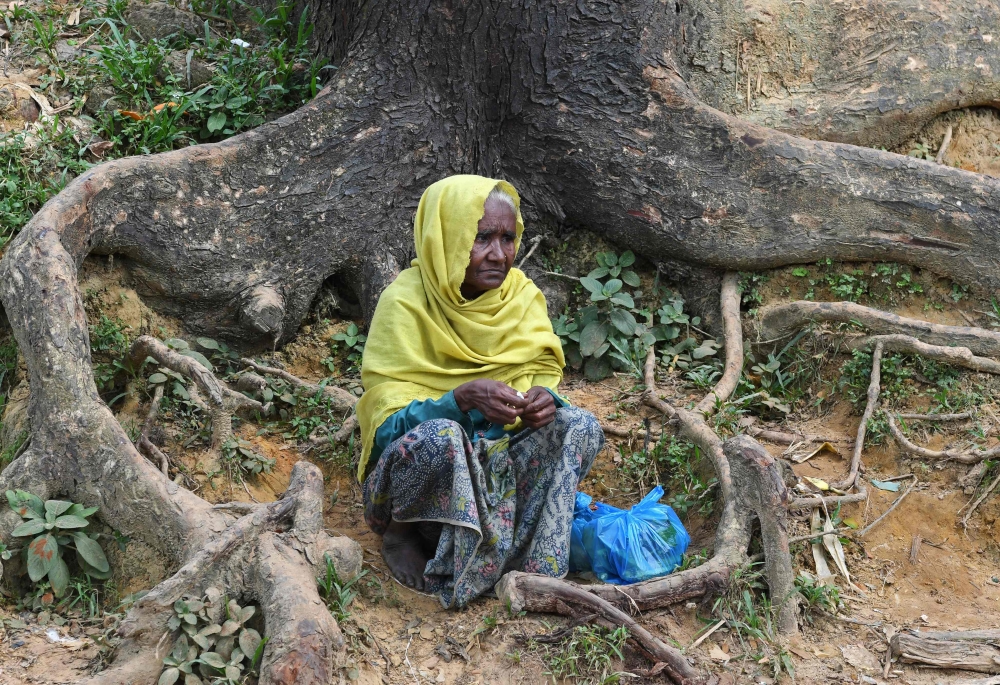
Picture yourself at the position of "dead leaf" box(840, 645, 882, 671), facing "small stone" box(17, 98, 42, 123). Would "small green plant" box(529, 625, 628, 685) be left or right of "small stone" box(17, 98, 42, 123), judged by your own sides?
left

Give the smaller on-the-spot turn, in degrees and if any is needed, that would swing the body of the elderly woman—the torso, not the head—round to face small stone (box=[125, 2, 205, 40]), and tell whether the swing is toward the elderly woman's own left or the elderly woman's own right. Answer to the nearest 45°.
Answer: approximately 180°

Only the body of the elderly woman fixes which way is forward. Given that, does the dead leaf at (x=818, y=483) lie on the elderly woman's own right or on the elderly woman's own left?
on the elderly woman's own left

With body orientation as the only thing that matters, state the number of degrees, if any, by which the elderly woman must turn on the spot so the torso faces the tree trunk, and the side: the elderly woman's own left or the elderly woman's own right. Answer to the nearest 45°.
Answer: approximately 135° to the elderly woman's own left

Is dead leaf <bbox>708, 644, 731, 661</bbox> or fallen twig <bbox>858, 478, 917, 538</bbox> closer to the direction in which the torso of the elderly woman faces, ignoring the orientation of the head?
the dead leaf

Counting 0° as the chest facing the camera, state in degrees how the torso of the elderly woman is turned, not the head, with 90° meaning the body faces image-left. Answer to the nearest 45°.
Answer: approximately 315°

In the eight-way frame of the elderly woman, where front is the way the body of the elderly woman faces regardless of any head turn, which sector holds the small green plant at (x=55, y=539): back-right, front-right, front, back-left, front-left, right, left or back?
back-right

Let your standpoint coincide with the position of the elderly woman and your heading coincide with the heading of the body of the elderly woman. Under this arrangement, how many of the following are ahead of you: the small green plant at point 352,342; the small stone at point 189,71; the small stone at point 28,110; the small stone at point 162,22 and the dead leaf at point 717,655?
1

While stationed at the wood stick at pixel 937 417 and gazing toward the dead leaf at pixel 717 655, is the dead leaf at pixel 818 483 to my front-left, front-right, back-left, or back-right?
front-right

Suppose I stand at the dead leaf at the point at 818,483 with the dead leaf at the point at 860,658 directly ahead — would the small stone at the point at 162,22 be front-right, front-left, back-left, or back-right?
back-right

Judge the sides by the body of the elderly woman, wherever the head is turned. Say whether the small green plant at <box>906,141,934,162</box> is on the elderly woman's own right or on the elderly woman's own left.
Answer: on the elderly woman's own left

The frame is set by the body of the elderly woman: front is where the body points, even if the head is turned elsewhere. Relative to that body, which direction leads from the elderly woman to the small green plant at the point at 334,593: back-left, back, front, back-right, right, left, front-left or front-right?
right

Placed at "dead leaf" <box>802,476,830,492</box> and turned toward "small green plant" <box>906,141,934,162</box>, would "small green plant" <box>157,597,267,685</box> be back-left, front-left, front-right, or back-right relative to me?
back-left

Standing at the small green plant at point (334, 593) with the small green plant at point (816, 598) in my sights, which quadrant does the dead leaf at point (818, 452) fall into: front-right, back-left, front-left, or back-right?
front-left

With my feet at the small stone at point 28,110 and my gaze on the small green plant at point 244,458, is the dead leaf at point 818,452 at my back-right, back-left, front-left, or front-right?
front-left

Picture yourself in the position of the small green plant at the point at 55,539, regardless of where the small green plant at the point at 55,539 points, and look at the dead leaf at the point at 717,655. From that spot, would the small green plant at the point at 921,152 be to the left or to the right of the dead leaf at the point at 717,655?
left
